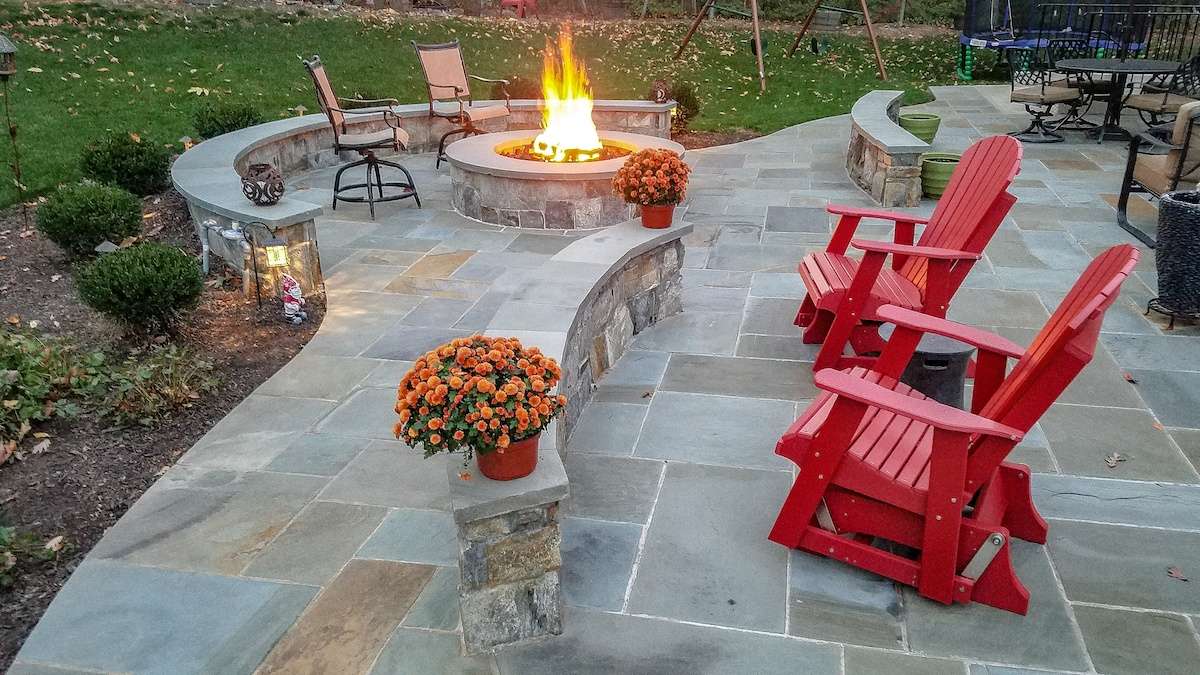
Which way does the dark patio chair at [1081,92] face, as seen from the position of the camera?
facing the viewer and to the right of the viewer

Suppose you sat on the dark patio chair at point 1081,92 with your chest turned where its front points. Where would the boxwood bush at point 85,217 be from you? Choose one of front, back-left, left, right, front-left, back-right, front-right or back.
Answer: right

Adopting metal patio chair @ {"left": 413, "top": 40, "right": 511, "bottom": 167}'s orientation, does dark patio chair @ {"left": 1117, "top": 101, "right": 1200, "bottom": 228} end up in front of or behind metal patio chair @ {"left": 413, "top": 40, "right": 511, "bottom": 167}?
in front

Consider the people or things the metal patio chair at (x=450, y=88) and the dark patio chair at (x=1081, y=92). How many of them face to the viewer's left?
0

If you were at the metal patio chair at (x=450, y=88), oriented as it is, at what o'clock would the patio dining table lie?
The patio dining table is roughly at 11 o'clock from the metal patio chair.

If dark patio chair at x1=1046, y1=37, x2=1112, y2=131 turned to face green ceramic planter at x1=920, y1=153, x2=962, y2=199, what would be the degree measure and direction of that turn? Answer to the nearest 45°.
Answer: approximately 45° to its right

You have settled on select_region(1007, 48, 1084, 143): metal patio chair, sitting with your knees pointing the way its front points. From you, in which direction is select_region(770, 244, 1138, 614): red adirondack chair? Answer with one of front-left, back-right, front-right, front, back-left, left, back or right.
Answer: front-right

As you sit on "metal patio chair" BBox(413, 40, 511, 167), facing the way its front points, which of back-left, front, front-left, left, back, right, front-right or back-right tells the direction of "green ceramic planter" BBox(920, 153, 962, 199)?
front

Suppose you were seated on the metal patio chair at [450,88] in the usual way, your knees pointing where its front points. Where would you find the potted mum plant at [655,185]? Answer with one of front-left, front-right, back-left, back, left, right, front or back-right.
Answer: front-right

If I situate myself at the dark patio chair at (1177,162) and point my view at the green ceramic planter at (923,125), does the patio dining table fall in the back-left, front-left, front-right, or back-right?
front-right

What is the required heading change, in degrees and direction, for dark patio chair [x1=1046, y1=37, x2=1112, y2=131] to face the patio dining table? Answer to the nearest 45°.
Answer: approximately 45° to its right

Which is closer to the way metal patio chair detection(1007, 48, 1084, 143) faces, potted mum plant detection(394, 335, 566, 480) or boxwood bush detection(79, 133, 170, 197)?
the potted mum plant
